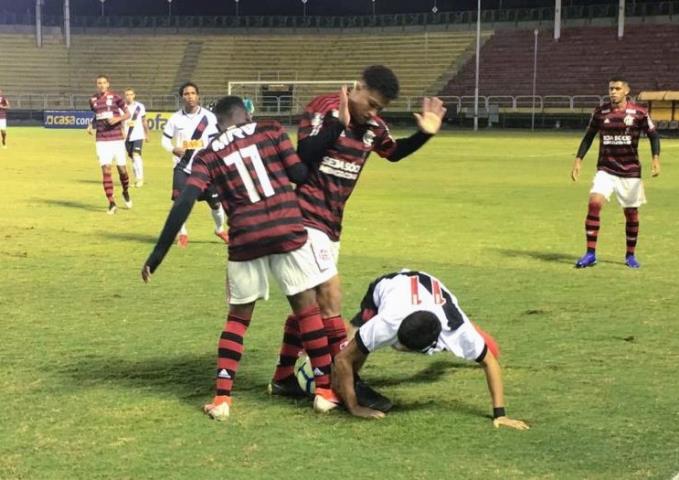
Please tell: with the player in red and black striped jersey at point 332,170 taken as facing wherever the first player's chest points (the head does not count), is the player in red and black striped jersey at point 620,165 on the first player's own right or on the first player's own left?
on the first player's own left

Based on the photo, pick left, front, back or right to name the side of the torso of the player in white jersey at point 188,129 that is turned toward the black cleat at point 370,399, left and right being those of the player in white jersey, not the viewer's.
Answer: front

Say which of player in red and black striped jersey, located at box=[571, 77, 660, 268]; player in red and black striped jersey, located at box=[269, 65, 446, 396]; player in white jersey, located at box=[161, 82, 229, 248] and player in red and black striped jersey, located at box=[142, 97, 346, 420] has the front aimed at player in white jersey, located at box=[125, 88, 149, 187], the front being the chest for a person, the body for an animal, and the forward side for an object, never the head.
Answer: player in red and black striped jersey, located at box=[142, 97, 346, 420]

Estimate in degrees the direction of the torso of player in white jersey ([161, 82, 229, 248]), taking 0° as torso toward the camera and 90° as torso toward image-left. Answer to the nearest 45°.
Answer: approximately 0°

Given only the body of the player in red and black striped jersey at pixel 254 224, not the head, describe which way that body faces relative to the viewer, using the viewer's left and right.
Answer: facing away from the viewer

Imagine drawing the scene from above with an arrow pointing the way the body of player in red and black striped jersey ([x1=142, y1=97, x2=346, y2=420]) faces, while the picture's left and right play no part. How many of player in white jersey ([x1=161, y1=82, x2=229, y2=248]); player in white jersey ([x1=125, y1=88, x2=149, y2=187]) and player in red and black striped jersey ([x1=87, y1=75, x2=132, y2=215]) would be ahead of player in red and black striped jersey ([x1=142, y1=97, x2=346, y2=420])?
3

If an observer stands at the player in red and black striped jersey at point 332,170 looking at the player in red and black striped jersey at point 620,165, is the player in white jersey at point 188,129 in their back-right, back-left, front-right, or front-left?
front-left

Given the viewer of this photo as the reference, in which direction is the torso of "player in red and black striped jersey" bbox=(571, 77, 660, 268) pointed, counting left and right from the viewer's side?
facing the viewer

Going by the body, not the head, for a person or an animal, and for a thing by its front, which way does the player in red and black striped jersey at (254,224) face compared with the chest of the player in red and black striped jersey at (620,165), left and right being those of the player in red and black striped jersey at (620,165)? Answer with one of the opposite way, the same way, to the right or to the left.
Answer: the opposite way

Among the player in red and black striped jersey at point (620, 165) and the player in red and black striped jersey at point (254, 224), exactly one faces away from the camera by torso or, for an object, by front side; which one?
the player in red and black striped jersey at point (254, 224)

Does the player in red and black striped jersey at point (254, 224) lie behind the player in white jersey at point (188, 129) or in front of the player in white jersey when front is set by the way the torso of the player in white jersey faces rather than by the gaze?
in front

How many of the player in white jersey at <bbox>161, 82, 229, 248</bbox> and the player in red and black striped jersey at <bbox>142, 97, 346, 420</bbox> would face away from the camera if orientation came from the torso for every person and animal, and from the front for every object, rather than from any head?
1

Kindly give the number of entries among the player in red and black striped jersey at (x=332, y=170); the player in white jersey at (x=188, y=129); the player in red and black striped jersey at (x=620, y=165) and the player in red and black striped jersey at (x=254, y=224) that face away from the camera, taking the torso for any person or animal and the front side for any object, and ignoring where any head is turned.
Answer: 1

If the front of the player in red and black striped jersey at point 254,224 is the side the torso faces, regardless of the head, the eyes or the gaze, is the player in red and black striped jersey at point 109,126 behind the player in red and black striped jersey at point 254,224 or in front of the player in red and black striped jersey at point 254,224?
in front
